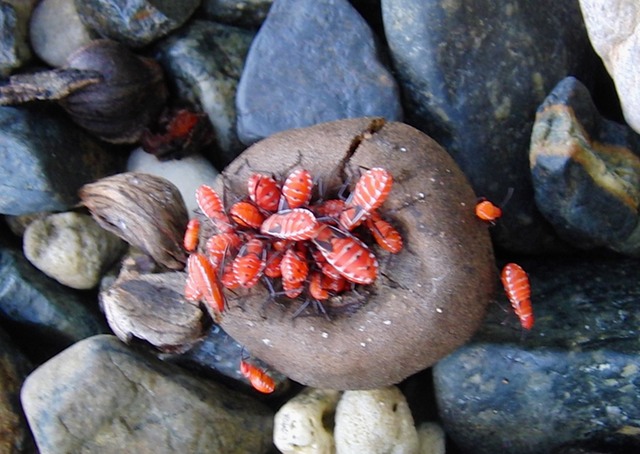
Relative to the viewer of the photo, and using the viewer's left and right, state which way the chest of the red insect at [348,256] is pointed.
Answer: facing away from the viewer and to the left of the viewer

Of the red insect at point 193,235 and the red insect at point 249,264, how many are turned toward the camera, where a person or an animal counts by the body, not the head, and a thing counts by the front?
0

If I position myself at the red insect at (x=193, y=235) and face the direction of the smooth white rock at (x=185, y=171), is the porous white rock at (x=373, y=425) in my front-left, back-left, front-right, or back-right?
back-right

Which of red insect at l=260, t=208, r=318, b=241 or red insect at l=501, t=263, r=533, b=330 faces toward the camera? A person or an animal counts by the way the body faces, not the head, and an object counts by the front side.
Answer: red insect at l=501, t=263, r=533, b=330

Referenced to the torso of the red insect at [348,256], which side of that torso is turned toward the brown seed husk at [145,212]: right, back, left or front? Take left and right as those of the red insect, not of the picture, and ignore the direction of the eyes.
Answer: front

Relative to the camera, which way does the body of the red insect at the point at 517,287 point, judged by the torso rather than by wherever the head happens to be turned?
toward the camera

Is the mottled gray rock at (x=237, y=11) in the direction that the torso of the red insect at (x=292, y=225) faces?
no

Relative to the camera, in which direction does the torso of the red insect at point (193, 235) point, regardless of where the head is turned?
away from the camera

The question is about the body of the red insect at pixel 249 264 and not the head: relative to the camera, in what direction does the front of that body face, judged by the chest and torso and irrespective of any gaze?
away from the camera

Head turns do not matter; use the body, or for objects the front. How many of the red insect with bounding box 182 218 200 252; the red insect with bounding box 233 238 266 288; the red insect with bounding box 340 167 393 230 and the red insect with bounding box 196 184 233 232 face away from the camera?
2

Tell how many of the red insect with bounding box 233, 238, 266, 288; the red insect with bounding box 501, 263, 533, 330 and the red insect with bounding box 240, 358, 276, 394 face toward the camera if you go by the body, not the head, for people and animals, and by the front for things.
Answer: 1
